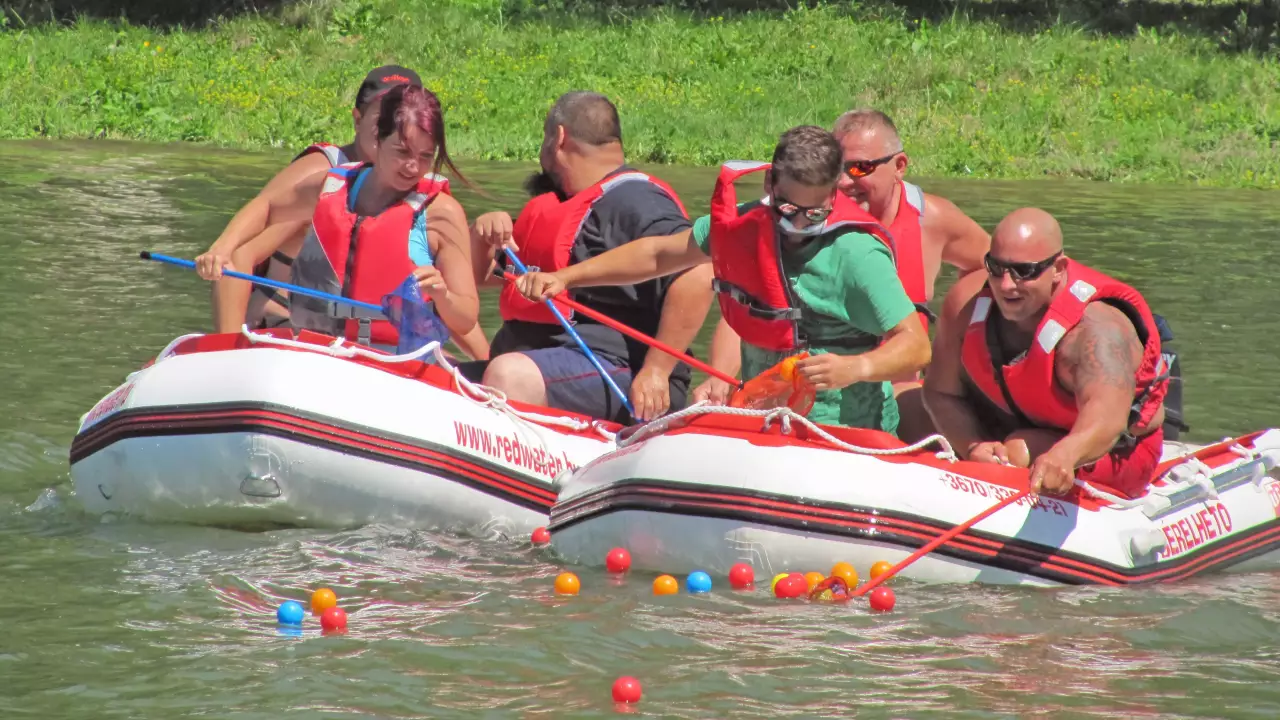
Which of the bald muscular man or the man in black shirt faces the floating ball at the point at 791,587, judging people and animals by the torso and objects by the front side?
the bald muscular man

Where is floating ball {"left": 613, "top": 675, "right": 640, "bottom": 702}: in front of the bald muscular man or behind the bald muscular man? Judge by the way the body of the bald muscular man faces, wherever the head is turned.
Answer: in front

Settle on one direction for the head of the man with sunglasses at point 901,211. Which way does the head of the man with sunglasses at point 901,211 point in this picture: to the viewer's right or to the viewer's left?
to the viewer's left

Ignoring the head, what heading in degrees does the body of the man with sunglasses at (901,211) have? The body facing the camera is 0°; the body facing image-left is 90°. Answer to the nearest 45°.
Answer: approximately 45°

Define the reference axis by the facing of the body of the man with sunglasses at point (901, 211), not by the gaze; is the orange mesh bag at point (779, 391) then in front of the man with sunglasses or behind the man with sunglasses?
in front

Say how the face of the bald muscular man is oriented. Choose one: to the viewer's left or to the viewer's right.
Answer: to the viewer's left

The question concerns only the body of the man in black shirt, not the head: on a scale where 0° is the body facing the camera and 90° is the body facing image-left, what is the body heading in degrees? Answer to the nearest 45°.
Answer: approximately 90°

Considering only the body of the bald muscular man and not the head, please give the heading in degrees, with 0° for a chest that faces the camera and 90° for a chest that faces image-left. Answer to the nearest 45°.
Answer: approximately 45°

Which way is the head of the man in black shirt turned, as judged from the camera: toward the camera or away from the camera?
away from the camera

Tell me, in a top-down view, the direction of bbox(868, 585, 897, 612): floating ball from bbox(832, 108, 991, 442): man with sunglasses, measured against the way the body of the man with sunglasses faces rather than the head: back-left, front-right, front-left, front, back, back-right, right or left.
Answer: front-left

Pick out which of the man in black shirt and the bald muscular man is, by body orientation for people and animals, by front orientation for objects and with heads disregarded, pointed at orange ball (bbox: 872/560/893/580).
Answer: the bald muscular man

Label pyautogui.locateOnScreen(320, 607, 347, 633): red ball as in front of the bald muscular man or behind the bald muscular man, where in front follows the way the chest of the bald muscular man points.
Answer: in front

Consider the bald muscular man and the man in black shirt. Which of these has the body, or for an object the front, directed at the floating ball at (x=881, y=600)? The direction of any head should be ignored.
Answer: the bald muscular man
